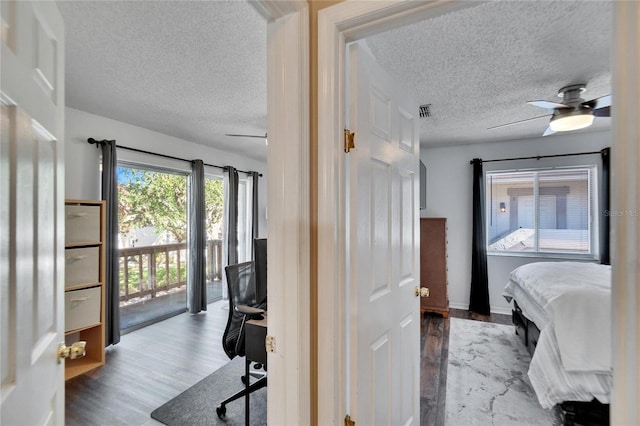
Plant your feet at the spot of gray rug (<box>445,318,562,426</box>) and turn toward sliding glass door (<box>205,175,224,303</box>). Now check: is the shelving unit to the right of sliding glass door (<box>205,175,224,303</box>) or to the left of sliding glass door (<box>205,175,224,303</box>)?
left

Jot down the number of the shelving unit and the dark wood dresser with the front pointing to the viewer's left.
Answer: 0

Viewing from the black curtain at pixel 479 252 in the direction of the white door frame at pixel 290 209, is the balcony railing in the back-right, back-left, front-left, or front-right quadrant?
front-right

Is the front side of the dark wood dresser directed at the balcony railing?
no

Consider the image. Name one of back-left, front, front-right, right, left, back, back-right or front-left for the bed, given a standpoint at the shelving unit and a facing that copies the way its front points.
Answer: front

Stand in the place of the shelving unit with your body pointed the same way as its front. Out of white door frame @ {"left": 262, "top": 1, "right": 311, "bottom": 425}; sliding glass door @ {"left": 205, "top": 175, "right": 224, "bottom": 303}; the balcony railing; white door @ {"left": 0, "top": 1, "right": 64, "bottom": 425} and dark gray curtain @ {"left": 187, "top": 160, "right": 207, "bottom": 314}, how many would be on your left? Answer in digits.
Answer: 3

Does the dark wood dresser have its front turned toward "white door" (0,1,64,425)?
no

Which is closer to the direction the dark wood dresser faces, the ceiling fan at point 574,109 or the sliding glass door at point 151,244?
the ceiling fan

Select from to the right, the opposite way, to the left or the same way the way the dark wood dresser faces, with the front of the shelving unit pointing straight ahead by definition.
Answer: the same way

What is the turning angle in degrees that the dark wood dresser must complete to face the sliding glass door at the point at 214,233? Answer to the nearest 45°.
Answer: approximately 180°

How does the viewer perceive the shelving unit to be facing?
facing the viewer and to the right of the viewer

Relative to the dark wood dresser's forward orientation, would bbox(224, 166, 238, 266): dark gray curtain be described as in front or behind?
behind

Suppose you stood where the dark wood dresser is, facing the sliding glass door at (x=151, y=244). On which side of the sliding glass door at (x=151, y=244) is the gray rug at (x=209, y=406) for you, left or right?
left

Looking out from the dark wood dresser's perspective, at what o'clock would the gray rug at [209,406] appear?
The gray rug is roughly at 4 o'clock from the dark wood dresser.

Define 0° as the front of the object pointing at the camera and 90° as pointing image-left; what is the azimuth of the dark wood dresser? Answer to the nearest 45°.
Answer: approximately 270°

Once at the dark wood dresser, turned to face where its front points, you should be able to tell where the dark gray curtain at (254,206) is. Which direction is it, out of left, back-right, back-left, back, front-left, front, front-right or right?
back
